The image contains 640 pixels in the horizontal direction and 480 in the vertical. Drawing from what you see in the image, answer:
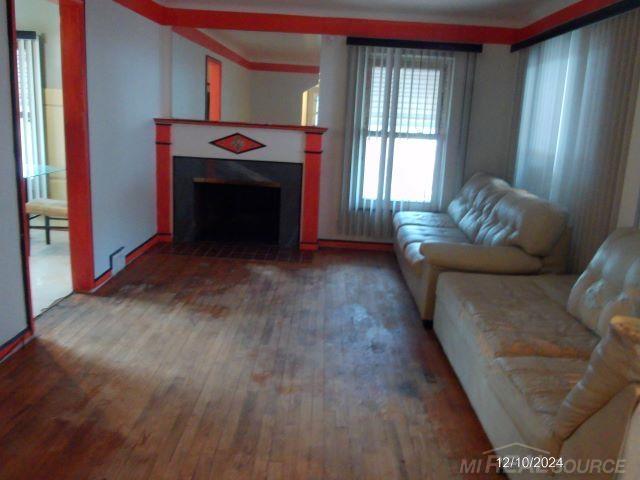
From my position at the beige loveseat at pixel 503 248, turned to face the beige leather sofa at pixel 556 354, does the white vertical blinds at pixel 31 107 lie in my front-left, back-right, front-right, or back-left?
back-right

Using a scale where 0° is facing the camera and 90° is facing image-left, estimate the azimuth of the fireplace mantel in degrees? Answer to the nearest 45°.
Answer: approximately 0°

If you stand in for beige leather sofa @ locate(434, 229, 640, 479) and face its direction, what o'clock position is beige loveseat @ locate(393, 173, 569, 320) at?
The beige loveseat is roughly at 4 o'clock from the beige leather sofa.

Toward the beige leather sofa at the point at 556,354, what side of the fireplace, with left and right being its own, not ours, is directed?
front

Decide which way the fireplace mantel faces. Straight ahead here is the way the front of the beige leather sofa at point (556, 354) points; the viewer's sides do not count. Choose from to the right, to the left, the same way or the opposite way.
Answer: to the left

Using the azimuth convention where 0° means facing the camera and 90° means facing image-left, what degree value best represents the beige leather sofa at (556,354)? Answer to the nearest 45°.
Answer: approximately 45°

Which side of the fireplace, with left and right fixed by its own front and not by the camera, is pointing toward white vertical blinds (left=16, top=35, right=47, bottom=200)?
right

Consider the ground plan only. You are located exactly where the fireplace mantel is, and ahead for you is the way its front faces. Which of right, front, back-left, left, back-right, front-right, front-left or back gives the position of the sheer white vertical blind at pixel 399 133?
left

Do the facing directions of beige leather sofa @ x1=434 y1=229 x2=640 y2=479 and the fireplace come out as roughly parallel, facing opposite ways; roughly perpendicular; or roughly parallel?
roughly perpendicular

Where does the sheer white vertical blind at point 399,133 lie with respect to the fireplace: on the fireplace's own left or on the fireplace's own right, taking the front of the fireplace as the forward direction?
on the fireplace's own left

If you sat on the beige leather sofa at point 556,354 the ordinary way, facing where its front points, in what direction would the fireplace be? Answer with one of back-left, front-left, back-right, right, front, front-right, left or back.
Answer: right

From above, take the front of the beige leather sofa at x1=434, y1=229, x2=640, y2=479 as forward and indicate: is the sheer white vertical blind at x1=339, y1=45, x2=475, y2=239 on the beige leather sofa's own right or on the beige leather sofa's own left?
on the beige leather sofa's own right

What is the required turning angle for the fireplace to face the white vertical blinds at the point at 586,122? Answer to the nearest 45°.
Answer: approximately 45° to its left
